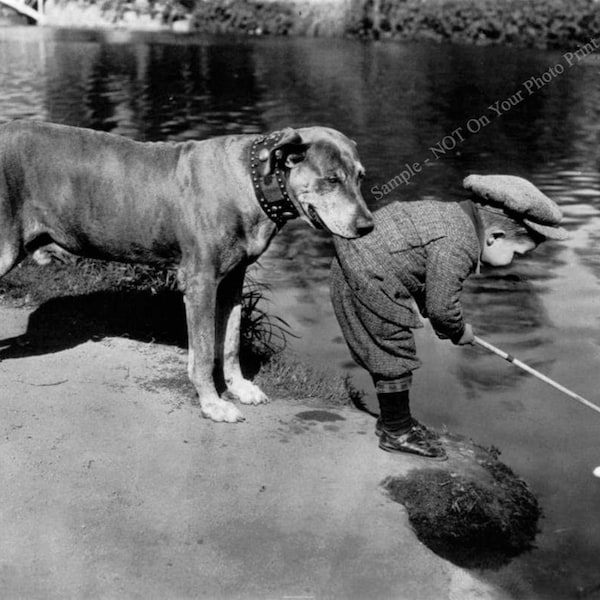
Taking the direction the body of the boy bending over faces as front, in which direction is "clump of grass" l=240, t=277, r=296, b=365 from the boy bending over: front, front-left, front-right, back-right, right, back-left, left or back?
back-left

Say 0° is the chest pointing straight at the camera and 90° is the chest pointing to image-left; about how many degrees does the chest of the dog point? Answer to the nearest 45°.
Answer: approximately 270°

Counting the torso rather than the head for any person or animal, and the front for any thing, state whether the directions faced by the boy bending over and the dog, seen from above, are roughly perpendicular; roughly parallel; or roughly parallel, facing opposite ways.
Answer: roughly parallel

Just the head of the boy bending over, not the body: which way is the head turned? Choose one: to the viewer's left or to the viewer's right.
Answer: to the viewer's right

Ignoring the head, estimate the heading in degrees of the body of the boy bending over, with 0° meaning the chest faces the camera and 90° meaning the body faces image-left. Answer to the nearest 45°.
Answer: approximately 270°

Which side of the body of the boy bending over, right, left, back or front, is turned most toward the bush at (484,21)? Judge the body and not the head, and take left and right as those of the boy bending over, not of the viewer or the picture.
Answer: left

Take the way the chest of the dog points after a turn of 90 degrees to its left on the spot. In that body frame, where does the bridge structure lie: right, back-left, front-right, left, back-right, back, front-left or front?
front

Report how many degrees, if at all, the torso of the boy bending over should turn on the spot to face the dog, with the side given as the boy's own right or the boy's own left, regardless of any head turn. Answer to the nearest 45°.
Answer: approximately 180°
